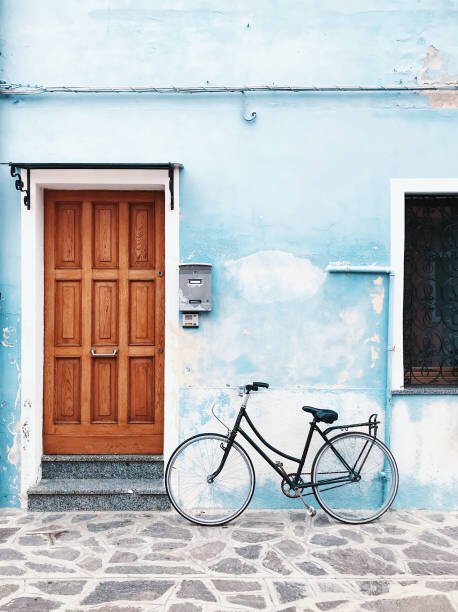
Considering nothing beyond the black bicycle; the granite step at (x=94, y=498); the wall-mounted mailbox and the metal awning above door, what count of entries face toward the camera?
3

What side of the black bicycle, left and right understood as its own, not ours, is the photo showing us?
left

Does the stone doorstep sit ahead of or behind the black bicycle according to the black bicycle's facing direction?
ahead

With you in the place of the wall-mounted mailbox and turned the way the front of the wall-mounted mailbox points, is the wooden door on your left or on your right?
on your right

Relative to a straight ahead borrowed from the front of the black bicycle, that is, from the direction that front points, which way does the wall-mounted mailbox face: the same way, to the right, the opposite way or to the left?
to the left

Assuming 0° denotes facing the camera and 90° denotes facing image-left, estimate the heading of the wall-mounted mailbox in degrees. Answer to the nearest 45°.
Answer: approximately 0°

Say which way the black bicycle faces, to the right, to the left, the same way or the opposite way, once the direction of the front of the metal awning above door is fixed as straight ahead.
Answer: to the right
